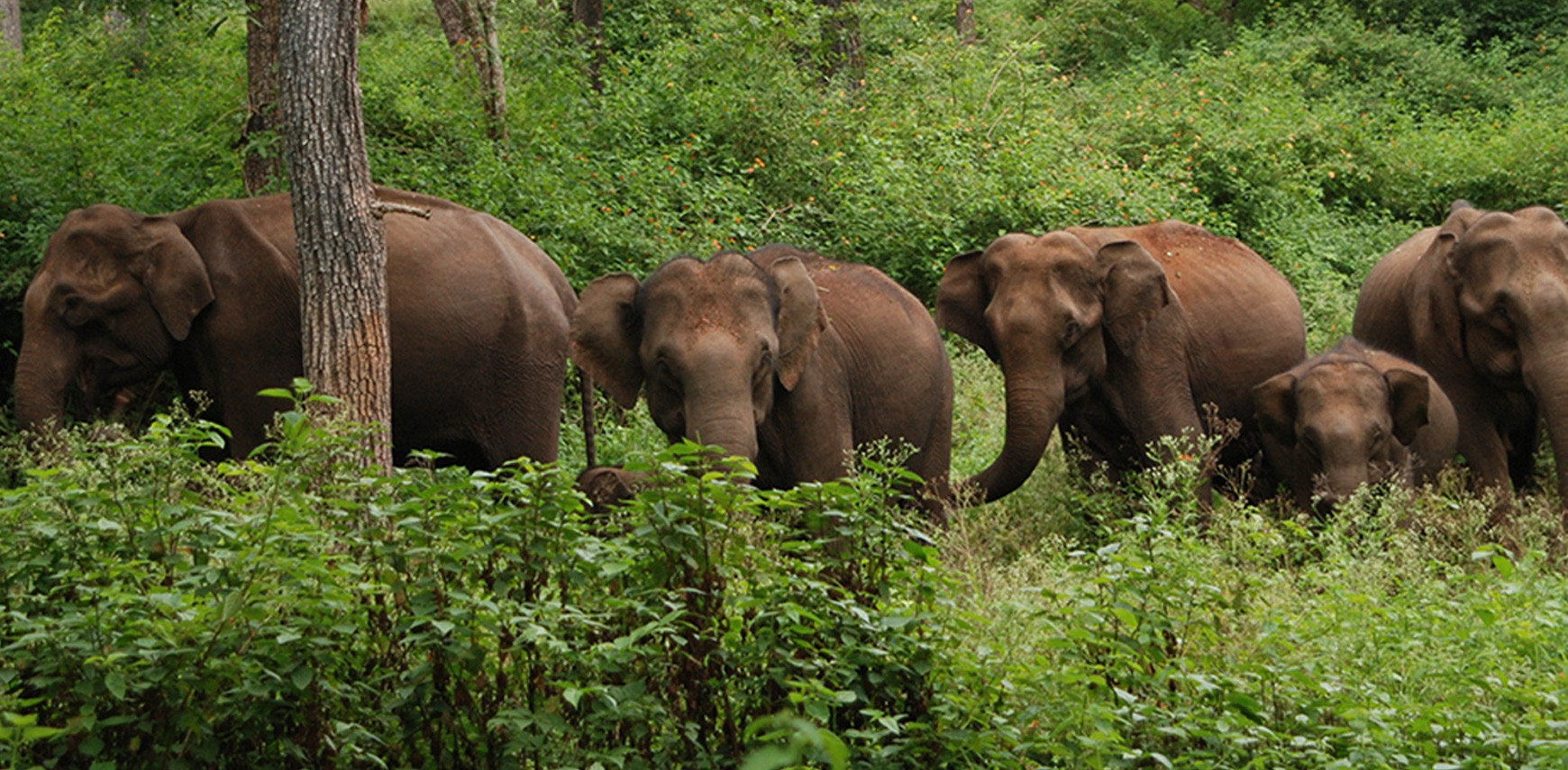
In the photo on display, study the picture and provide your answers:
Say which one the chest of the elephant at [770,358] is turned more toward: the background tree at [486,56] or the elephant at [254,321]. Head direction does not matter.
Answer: the elephant

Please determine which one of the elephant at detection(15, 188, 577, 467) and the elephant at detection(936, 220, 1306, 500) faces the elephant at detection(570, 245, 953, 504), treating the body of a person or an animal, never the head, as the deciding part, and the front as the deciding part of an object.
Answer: the elephant at detection(936, 220, 1306, 500)

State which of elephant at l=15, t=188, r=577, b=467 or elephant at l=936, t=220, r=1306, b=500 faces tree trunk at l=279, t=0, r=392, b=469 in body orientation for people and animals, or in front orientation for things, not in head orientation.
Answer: elephant at l=936, t=220, r=1306, b=500

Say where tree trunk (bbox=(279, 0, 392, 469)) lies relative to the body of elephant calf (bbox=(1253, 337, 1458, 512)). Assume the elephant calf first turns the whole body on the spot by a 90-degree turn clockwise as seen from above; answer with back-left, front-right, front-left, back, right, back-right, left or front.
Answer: front-left

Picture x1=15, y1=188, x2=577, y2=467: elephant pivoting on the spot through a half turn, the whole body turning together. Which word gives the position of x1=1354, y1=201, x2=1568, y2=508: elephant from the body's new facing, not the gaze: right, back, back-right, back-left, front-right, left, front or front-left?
front

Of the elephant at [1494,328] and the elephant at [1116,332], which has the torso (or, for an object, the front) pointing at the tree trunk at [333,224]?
the elephant at [1116,332]

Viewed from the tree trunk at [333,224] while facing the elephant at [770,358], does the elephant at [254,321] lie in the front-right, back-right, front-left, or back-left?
back-left

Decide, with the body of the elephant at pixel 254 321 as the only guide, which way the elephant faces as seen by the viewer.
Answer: to the viewer's left

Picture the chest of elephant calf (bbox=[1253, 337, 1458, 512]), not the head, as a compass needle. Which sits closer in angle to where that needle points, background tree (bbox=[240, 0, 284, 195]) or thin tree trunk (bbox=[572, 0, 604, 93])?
the background tree

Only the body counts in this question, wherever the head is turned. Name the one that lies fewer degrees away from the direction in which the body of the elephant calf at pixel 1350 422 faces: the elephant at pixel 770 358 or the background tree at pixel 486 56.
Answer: the elephant
